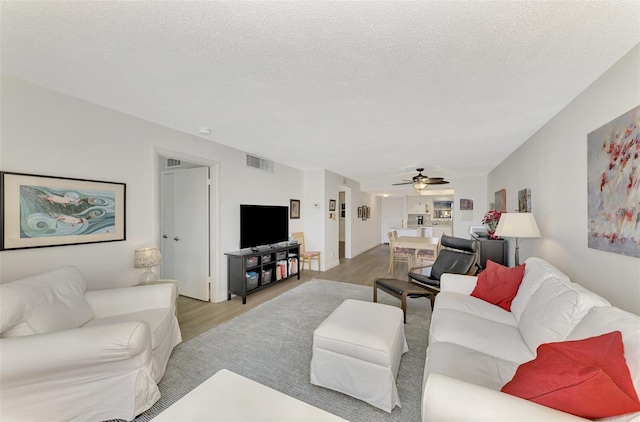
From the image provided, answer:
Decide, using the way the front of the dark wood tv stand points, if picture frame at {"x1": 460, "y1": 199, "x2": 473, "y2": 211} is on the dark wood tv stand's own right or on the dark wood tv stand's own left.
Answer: on the dark wood tv stand's own left

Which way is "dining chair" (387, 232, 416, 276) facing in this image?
to the viewer's right

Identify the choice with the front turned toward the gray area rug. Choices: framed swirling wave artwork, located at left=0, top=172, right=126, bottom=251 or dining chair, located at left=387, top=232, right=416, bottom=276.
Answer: the framed swirling wave artwork

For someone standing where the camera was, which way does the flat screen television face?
facing the viewer and to the right of the viewer

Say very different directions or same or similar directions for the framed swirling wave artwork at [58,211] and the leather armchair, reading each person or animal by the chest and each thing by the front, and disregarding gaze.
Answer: very different directions

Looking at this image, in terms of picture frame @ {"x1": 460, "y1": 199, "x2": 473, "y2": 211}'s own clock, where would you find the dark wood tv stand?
The dark wood tv stand is roughly at 1 o'clock from the picture frame.

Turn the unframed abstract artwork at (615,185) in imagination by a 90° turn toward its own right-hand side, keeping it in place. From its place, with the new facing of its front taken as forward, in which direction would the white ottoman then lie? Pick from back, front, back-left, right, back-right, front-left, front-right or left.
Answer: left

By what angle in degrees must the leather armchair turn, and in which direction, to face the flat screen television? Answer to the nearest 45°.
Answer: approximately 45° to its right

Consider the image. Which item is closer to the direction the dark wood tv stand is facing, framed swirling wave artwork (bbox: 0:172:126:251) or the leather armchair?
the leather armchair

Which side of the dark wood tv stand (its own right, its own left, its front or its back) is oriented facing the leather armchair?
front

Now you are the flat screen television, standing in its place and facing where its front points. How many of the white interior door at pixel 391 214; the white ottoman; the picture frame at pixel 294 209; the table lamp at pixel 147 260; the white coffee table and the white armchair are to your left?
2

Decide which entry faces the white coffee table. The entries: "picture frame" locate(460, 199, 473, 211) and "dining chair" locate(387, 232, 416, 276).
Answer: the picture frame

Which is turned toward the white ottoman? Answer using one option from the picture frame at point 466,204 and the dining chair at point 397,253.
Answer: the picture frame

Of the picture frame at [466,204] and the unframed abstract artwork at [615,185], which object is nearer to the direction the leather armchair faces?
the unframed abstract artwork

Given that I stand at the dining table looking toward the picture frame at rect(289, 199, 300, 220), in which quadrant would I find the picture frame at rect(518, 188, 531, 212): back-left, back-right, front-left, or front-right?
back-left

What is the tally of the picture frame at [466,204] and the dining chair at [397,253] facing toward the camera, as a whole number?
1

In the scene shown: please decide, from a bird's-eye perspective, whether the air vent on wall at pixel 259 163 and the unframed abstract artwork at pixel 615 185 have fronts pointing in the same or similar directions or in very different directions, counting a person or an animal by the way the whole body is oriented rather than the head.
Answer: very different directions

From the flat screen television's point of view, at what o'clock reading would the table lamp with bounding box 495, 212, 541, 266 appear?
The table lamp is roughly at 12 o'clock from the flat screen television.

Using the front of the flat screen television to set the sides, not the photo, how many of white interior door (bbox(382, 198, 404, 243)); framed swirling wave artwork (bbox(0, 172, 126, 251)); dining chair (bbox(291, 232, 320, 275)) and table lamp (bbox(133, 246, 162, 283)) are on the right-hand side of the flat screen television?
2
